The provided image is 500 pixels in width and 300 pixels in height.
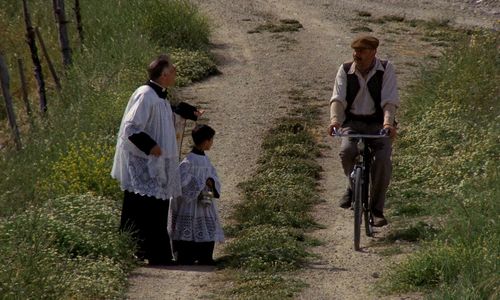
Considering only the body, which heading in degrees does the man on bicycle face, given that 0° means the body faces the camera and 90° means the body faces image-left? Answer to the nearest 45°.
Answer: approximately 0°

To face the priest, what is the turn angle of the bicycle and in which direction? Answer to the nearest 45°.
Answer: approximately 90° to its right

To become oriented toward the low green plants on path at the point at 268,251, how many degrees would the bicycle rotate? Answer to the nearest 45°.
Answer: approximately 45° to its right

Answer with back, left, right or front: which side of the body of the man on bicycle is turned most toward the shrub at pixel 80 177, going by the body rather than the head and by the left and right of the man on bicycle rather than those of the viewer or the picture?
right

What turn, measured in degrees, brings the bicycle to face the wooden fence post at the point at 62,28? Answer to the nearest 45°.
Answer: approximately 135° to its right

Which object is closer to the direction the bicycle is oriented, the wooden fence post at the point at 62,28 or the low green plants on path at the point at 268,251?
the low green plants on path
